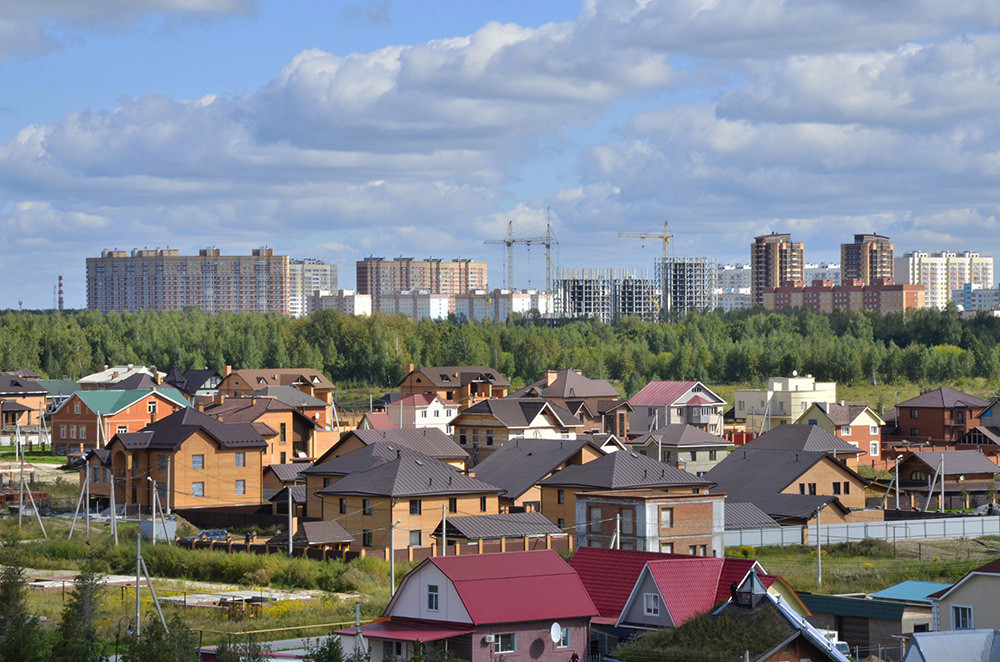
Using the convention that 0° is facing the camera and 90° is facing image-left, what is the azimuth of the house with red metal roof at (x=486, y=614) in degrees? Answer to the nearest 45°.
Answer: approximately 45°

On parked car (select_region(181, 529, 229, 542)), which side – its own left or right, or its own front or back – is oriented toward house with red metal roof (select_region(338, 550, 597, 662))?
left

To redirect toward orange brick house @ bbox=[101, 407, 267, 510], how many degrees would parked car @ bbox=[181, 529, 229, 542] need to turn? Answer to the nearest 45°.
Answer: approximately 90° to its right

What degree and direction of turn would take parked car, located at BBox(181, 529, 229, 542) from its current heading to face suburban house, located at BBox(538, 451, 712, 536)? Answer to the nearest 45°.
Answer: approximately 180°

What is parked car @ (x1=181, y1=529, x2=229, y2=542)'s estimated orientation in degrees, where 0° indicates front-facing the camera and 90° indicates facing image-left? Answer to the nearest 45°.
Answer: approximately 90°

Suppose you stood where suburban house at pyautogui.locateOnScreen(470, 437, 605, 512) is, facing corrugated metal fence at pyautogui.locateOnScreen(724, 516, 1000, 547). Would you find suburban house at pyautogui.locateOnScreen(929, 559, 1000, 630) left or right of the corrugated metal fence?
right

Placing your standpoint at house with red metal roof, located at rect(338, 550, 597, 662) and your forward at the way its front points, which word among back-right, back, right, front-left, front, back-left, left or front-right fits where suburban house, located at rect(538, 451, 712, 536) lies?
back-right

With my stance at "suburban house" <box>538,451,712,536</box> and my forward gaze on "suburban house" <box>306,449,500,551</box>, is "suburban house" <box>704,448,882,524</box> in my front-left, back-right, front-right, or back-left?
back-right

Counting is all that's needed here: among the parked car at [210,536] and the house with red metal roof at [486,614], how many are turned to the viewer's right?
0

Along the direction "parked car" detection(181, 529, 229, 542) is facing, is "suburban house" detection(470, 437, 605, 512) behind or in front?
behind

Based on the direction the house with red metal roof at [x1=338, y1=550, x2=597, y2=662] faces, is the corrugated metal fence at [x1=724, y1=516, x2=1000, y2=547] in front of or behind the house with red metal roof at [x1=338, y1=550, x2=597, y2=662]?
behind

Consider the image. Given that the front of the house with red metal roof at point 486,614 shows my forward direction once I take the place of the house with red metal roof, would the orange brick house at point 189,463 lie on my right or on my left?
on my right

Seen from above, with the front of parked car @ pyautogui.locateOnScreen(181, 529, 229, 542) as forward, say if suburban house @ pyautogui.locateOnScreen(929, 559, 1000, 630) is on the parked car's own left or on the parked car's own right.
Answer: on the parked car's own left

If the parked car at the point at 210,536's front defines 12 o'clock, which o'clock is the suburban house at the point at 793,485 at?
The suburban house is roughly at 6 o'clock from the parked car.
